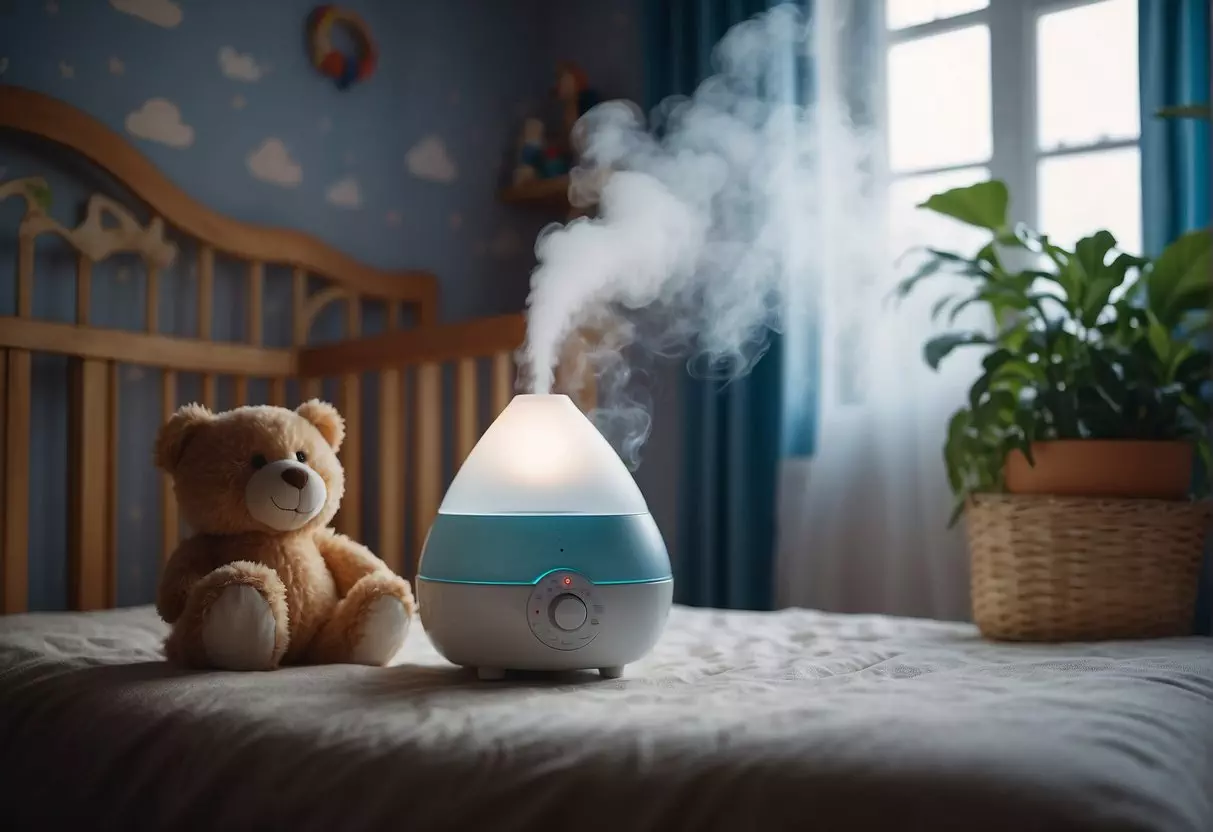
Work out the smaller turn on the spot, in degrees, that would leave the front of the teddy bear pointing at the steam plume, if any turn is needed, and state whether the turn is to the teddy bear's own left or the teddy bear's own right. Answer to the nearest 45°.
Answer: approximately 90° to the teddy bear's own left

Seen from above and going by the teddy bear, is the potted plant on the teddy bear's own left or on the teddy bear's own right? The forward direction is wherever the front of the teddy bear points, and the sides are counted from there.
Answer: on the teddy bear's own left

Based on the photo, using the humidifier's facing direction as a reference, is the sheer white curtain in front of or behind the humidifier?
behind

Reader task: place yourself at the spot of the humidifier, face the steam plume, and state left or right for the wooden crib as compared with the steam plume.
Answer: left

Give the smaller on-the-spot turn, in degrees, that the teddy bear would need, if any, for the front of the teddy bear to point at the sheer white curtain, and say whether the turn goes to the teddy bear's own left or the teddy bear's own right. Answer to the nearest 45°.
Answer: approximately 90° to the teddy bear's own left

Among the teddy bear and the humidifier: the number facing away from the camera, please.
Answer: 0

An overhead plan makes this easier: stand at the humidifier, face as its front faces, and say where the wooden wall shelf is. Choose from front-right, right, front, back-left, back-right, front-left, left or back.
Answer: back

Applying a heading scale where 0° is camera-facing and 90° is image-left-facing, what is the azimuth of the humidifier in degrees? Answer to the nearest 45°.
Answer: approximately 0°

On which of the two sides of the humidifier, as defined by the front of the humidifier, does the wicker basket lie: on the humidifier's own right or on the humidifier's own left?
on the humidifier's own left

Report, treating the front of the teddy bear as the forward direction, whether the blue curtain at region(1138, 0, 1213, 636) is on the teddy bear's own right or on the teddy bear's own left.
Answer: on the teddy bear's own left

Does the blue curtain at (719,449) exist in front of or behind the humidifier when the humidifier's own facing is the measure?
behind

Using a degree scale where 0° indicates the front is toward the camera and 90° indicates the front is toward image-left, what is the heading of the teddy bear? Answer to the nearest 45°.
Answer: approximately 315°

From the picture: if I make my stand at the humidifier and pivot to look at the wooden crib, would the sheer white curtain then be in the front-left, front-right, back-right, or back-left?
front-right
